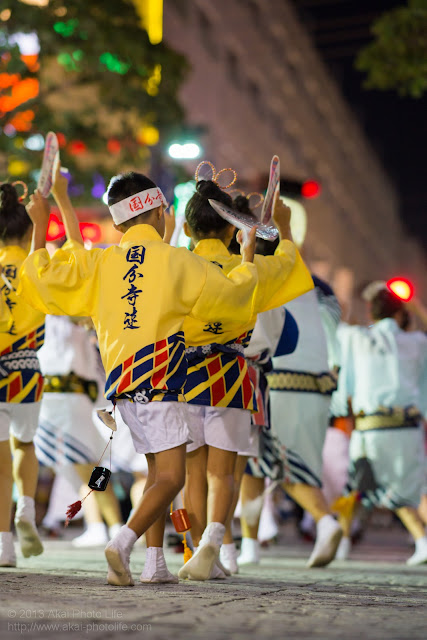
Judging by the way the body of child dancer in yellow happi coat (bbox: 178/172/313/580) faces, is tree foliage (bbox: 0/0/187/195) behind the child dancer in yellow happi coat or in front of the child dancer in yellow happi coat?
in front

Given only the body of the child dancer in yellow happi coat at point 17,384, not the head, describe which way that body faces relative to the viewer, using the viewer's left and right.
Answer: facing away from the viewer

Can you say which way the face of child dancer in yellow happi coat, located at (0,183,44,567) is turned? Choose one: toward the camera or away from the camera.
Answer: away from the camera

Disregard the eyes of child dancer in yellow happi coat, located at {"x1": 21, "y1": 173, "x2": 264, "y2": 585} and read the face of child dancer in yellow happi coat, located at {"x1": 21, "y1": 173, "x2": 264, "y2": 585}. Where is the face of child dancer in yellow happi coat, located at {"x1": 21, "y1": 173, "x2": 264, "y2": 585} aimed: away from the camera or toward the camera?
away from the camera

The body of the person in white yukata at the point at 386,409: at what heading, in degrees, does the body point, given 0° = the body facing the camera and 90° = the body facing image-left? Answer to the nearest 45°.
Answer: approximately 180°

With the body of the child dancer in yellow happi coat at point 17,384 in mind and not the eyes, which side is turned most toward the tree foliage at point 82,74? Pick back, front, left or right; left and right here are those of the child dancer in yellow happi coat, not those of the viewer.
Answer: front

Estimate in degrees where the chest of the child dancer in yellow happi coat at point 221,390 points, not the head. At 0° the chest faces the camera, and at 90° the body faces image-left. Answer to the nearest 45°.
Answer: approximately 180°

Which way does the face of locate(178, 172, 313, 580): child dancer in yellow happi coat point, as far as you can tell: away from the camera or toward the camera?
away from the camera

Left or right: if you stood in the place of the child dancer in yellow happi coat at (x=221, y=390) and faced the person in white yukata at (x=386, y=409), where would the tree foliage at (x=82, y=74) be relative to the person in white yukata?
left

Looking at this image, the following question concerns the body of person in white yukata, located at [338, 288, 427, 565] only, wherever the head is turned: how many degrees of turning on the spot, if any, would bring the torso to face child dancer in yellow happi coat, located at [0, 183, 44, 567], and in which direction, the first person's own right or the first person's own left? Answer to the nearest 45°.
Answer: approximately 135° to the first person's own left
